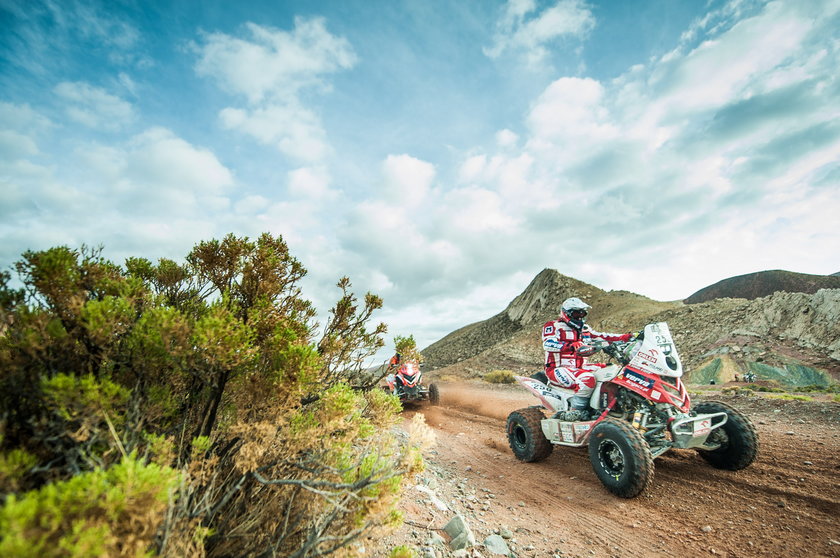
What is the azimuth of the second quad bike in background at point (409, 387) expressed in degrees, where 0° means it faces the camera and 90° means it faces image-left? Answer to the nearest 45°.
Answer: approximately 0°

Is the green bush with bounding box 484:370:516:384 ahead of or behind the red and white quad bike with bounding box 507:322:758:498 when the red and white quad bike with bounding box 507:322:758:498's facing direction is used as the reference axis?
behind

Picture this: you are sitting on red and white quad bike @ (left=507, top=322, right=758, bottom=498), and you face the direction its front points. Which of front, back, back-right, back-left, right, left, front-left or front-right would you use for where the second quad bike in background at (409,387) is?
back

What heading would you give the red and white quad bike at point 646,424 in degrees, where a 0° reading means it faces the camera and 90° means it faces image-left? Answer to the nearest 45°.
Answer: approximately 315°

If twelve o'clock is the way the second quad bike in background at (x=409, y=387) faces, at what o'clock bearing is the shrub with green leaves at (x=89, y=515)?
The shrub with green leaves is roughly at 12 o'clock from the second quad bike in background.

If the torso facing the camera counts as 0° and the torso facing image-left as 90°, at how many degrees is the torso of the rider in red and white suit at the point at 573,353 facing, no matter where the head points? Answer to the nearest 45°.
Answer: approximately 315°

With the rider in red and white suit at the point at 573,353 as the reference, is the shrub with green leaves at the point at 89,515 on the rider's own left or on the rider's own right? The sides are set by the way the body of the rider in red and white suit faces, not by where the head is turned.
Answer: on the rider's own right

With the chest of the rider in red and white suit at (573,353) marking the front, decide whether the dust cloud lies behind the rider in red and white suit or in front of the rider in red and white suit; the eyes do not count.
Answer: behind

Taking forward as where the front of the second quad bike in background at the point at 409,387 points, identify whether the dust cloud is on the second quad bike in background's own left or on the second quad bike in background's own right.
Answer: on the second quad bike in background's own left

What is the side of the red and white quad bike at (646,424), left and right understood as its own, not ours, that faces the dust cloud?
back
